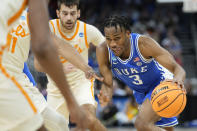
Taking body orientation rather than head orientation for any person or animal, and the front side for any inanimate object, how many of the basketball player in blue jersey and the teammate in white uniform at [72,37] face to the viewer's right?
0

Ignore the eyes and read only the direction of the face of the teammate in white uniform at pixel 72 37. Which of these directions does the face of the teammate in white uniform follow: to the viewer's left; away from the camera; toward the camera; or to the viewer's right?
toward the camera

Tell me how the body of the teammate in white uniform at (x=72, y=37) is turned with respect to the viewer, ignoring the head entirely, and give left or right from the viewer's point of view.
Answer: facing the viewer

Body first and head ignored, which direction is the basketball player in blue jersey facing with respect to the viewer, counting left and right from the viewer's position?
facing the viewer and to the left of the viewer

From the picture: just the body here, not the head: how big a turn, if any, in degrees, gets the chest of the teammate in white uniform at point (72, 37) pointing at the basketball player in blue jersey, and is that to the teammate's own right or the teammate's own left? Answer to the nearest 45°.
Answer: approximately 45° to the teammate's own left

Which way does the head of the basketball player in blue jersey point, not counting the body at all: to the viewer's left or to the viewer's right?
to the viewer's left

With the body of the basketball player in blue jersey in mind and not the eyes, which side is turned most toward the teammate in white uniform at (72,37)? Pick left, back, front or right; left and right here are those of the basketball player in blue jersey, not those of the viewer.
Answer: right
